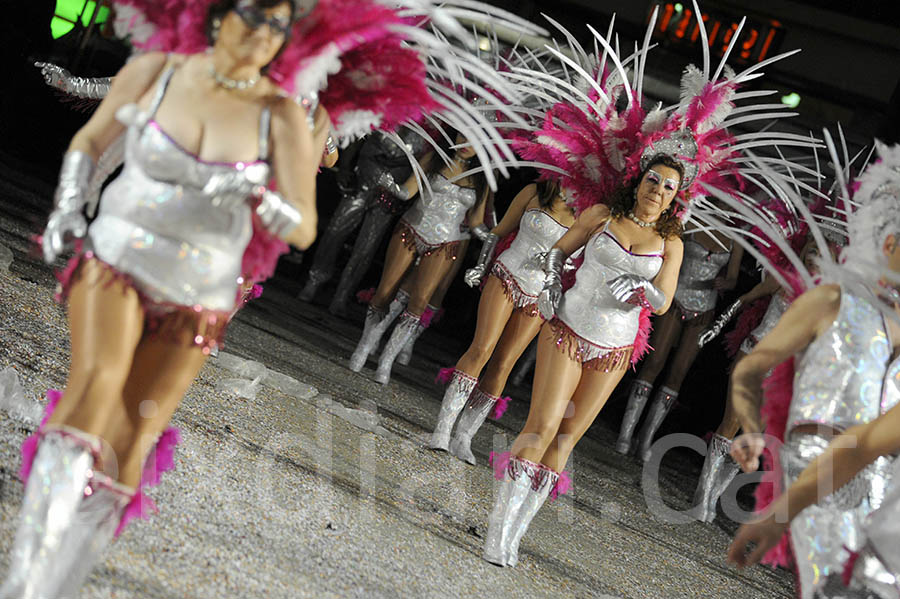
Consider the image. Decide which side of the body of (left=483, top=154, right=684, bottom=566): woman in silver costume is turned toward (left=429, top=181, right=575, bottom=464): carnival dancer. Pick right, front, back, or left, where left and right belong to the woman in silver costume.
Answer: back

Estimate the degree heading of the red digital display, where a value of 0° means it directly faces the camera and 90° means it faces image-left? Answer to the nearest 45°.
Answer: approximately 0°

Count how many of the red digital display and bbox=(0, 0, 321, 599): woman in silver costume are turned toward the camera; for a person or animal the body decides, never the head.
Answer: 2

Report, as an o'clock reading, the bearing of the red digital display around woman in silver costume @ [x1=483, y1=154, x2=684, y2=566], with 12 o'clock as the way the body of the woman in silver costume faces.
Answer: The red digital display is roughly at 6 o'clock from the woman in silver costume.

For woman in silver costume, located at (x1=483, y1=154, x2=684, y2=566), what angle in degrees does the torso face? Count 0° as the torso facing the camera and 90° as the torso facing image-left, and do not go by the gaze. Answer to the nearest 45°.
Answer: approximately 0°

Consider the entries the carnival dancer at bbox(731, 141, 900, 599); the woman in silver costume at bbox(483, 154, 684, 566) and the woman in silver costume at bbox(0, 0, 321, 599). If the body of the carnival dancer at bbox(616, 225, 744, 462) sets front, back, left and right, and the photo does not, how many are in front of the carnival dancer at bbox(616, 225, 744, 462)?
3

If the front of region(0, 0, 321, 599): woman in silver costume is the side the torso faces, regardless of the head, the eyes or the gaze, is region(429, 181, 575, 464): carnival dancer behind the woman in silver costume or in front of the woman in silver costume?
behind

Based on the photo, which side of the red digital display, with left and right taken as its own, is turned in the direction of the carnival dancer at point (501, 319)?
front

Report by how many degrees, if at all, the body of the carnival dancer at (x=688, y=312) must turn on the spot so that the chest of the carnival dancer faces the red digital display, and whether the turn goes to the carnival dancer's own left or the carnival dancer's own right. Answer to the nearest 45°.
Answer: approximately 180°
